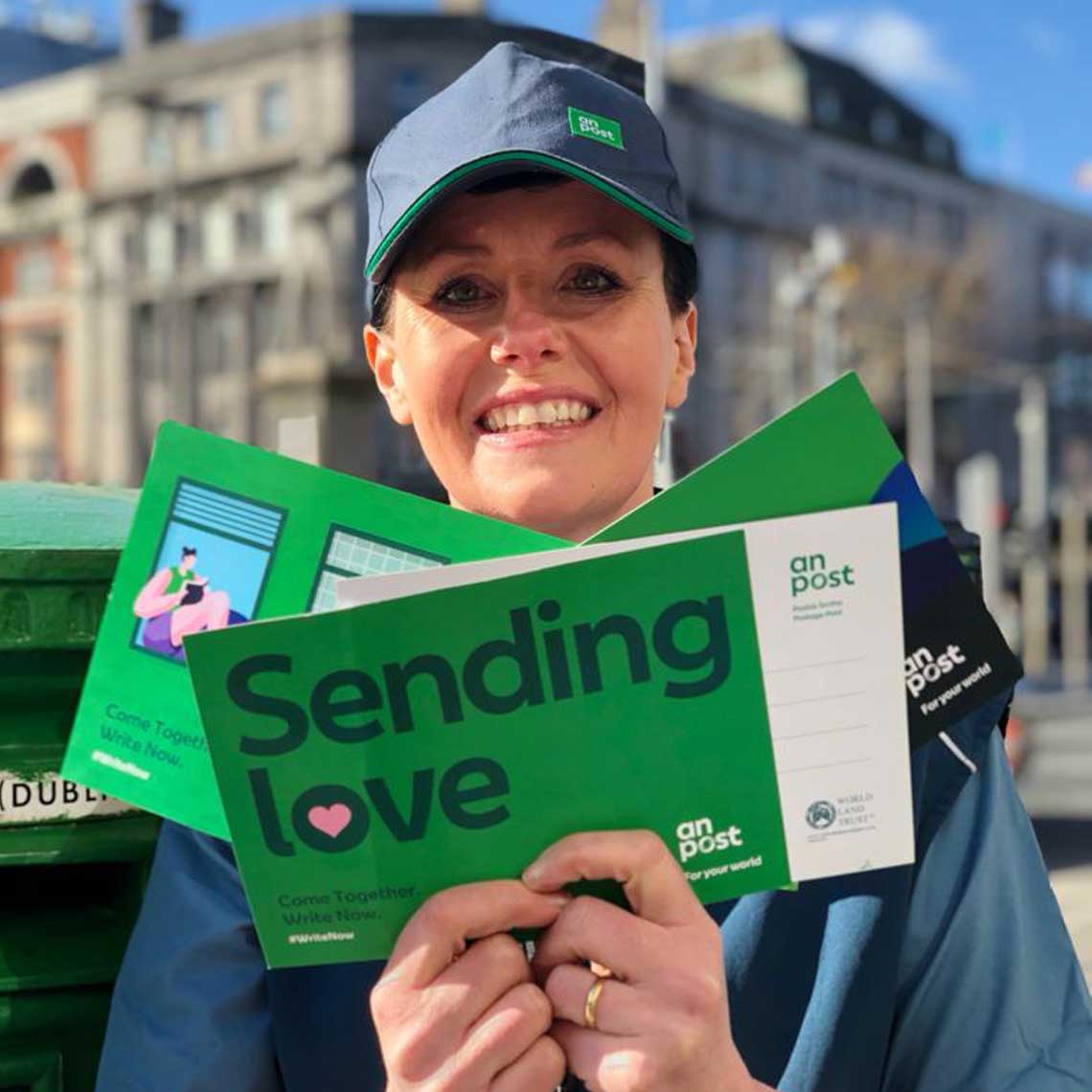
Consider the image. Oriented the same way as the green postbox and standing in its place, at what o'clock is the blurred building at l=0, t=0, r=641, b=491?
The blurred building is roughly at 6 o'clock from the green postbox.

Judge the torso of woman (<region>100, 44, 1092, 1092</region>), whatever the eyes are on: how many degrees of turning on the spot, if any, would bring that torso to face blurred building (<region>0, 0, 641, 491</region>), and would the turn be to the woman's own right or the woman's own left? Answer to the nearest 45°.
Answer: approximately 180°

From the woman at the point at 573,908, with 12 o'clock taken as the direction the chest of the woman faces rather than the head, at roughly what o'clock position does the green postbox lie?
The green postbox is roughly at 4 o'clock from the woman.

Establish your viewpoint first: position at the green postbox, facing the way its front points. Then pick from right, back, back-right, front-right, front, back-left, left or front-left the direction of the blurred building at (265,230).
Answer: back

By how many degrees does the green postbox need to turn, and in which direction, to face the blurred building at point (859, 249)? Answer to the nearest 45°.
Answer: approximately 135° to its left

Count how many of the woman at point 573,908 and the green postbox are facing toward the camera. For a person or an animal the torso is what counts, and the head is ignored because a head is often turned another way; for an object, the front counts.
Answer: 2

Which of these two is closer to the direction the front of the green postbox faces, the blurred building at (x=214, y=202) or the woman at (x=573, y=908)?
the woman

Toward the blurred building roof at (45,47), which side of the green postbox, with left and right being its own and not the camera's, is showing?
back
